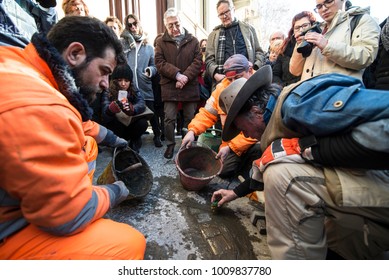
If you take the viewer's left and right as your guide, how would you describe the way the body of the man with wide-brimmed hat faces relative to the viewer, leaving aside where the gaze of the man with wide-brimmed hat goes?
facing to the left of the viewer

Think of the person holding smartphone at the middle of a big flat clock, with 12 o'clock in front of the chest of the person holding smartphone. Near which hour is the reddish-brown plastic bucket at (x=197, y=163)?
The reddish-brown plastic bucket is roughly at 11 o'clock from the person holding smartphone.

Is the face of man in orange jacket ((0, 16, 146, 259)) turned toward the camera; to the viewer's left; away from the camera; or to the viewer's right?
to the viewer's right

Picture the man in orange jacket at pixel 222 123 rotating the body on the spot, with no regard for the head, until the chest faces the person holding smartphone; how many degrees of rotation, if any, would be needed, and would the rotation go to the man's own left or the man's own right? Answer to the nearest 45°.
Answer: approximately 90° to the man's own right

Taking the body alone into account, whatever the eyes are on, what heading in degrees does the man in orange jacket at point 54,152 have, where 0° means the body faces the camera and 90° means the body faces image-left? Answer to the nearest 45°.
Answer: approximately 270°

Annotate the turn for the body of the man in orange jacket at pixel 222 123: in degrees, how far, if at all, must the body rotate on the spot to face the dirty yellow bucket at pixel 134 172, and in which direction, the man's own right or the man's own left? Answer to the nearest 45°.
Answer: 0° — they already face it

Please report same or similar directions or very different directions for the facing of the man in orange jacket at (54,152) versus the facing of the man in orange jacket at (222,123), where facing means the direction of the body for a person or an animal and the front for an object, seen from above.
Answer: very different directions
